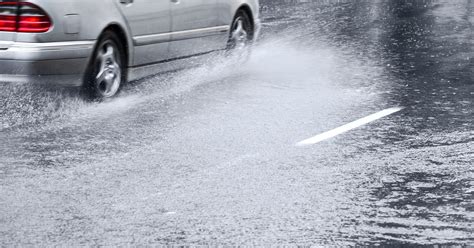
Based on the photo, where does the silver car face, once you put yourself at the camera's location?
facing away from the viewer and to the right of the viewer
